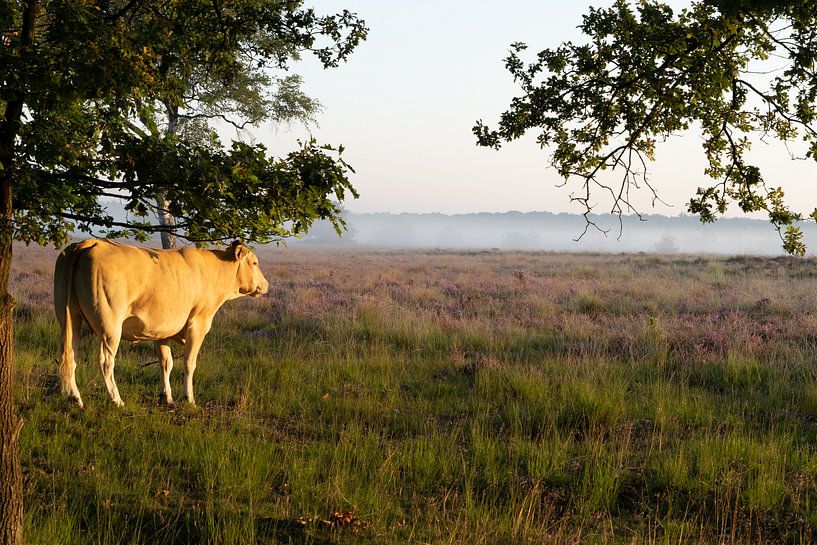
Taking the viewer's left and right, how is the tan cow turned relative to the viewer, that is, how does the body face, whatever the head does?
facing away from the viewer and to the right of the viewer

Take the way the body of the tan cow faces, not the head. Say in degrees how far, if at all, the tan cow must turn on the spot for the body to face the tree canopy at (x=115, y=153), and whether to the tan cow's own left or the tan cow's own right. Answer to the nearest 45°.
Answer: approximately 135° to the tan cow's own right
